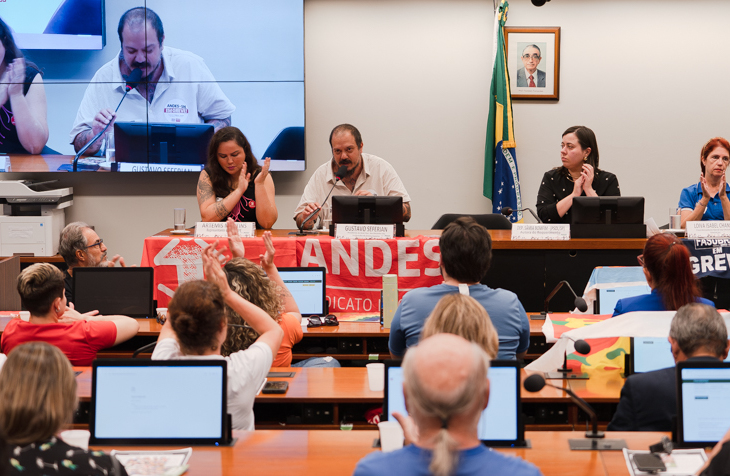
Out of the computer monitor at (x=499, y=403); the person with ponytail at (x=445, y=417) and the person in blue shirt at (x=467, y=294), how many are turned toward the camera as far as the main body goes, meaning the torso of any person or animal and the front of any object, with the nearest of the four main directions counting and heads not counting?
1

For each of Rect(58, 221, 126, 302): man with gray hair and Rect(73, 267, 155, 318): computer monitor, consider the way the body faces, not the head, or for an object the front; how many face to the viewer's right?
1

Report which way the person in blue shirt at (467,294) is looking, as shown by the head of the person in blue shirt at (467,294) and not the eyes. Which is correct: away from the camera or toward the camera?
away from the camera

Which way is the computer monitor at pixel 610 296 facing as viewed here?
toward the camera

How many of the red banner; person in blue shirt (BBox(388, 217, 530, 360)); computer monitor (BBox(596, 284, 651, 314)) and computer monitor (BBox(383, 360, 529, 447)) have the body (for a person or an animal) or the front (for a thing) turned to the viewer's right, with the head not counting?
0

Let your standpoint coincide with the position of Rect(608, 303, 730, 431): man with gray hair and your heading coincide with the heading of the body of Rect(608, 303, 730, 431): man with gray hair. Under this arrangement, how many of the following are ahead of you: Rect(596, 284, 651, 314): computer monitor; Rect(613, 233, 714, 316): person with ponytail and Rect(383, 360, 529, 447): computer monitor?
2

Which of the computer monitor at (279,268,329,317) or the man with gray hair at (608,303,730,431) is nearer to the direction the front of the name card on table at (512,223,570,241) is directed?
the man with gray hair

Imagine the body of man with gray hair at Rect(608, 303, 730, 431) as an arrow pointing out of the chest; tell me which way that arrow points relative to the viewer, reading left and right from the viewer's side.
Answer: facing away from the viewer

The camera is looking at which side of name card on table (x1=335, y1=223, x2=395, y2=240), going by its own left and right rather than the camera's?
front

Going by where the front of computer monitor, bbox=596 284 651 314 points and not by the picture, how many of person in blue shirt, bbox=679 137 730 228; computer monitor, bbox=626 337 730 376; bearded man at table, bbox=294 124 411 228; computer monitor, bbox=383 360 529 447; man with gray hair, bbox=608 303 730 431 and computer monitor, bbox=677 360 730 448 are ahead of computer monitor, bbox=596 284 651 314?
4

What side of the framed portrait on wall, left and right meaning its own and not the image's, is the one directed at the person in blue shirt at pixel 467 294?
front

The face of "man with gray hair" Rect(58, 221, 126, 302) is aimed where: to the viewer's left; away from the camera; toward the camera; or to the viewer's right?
to the viewer's right

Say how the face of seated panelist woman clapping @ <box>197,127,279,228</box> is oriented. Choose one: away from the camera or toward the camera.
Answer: toward the camera

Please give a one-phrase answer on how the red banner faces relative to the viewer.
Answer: facing the viewer

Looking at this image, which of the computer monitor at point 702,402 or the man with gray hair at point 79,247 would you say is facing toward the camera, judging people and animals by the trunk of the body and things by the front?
the computer monitor

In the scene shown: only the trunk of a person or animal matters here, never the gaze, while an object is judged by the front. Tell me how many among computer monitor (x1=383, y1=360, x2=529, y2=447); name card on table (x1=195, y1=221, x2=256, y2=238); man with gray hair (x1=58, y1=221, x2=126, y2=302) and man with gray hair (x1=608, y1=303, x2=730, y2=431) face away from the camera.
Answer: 1
